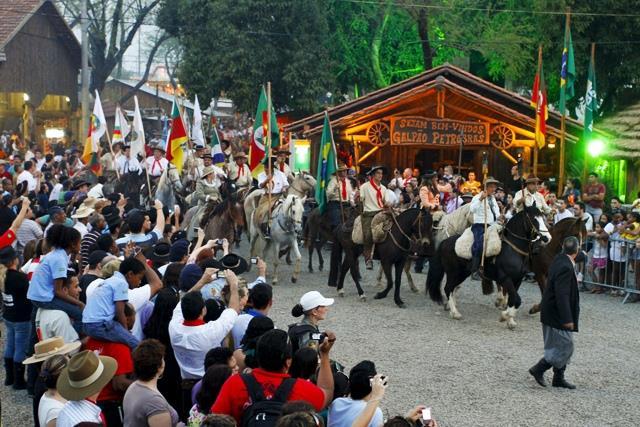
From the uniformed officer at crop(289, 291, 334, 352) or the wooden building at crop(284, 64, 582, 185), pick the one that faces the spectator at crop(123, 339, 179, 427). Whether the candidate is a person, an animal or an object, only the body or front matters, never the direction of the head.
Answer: the wooden building

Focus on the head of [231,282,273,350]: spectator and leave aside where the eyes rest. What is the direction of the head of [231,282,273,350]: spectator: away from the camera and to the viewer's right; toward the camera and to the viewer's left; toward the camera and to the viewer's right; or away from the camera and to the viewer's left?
away from the camera and to the viewer's right

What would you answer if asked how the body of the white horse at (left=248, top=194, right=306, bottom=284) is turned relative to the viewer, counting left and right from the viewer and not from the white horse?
facing the viewer and to the right of the viewer

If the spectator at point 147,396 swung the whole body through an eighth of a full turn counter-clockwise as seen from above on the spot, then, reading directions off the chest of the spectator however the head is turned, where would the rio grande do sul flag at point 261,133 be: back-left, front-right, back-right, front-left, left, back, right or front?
front

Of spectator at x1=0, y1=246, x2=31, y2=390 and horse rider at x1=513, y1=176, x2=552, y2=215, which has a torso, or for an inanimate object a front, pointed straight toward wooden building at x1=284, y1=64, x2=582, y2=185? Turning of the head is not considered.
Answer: the spectator

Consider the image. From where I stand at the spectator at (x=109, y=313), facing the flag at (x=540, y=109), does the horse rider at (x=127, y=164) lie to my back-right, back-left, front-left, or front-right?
front-left

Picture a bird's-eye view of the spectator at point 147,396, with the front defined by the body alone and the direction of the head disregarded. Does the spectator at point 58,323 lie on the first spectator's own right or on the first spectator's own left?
on the first spectator's own left

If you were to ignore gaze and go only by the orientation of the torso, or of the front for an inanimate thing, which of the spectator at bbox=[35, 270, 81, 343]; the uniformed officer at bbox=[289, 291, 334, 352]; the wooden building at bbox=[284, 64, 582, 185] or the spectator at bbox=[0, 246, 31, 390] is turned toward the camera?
the wooden building

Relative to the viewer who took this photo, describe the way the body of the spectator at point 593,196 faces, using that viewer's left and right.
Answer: facing the viewer and to the left of the viewer

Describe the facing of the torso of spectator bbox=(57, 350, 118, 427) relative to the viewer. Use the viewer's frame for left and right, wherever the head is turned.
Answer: facing away from the viewer and to the right of the viewer

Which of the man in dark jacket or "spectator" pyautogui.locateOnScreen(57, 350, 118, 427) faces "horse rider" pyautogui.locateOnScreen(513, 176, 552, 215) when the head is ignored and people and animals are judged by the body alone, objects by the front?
the spectator

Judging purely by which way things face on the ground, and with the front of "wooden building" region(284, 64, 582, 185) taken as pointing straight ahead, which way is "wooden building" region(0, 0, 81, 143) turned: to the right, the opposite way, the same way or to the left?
to the left

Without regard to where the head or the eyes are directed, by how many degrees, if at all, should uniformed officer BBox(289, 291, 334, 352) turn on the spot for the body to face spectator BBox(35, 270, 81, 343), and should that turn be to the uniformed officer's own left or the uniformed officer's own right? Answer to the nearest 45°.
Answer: approximately 135° to the uniformed officer's own left

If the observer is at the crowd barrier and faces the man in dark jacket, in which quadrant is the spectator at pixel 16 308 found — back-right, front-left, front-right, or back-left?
front-right
